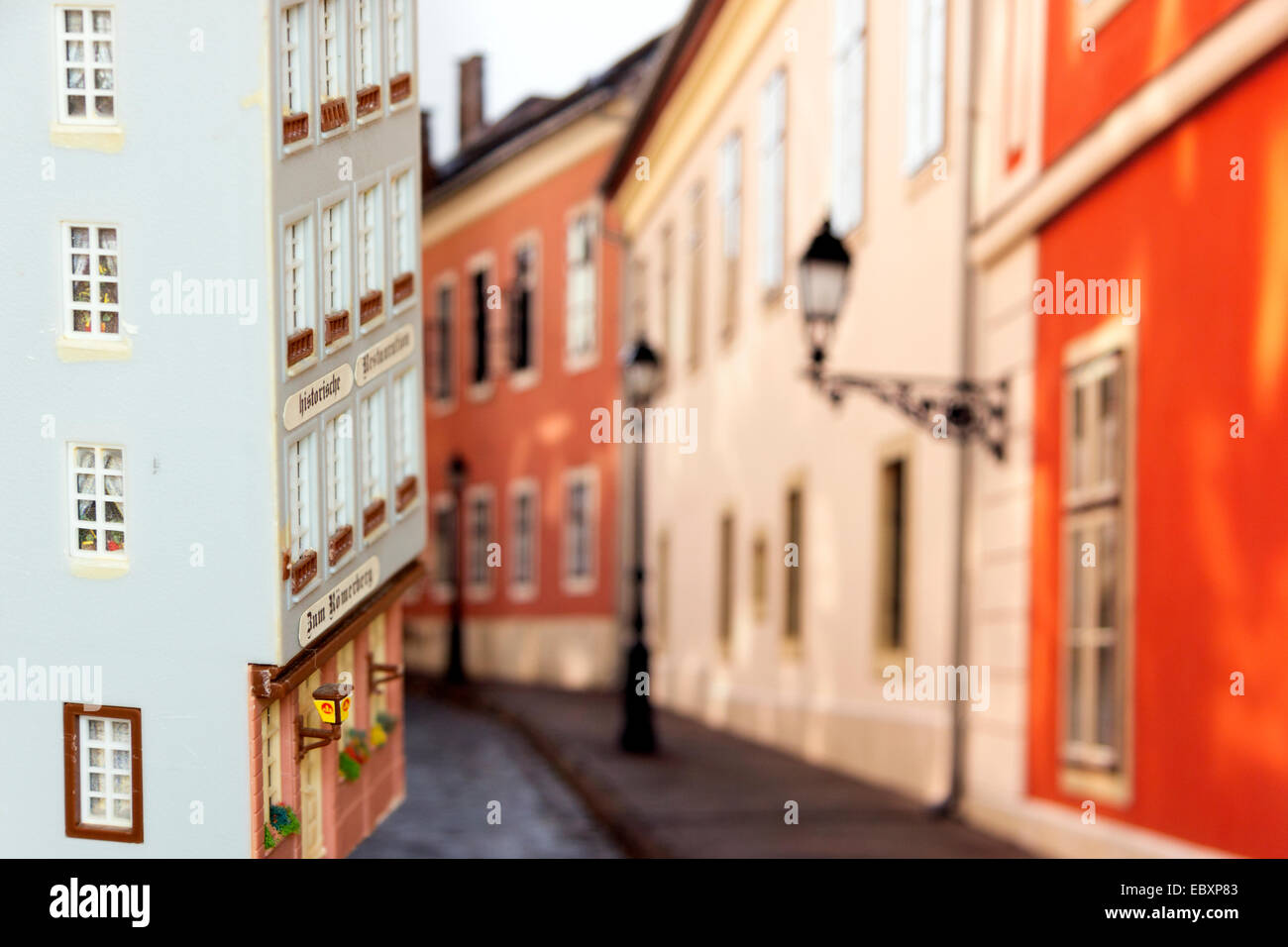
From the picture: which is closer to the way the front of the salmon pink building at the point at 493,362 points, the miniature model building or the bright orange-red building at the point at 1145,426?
the miniature model building

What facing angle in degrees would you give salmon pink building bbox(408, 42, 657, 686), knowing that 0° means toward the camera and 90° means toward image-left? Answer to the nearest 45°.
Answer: approximately 45°

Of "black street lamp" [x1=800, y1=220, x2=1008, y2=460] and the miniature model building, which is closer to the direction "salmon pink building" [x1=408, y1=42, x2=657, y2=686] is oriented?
the miniature model building

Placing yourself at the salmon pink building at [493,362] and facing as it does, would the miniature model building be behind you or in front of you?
in front
